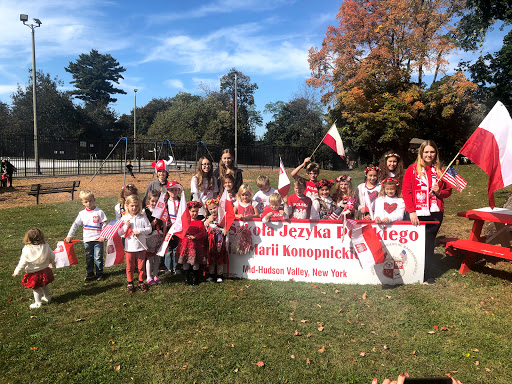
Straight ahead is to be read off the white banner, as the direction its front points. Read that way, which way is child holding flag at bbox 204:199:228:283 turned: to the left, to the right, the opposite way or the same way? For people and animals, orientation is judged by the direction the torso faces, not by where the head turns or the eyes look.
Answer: the same way

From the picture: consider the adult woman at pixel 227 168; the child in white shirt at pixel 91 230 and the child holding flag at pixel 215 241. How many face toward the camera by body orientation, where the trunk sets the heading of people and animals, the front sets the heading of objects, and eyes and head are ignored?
3

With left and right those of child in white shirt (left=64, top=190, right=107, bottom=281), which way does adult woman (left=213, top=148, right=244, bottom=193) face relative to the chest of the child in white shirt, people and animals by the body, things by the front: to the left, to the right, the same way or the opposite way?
the same way

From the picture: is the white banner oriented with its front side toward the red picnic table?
no

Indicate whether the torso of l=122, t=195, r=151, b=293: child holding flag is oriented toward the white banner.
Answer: no

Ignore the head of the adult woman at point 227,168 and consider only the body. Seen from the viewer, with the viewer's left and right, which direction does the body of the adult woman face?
facing the viewer

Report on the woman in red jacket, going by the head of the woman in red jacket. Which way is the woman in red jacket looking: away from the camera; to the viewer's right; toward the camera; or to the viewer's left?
toward the camera

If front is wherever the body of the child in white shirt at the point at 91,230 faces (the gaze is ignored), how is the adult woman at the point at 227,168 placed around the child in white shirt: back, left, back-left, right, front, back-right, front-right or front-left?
left

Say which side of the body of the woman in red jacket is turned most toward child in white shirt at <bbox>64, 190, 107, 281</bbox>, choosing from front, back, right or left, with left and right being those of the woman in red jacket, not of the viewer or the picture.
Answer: right

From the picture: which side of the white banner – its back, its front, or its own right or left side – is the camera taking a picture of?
front

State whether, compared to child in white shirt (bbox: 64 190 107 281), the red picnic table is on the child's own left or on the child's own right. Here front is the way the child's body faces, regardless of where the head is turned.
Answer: on the child's own left

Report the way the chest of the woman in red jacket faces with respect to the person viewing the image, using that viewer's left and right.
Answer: facing the viewer

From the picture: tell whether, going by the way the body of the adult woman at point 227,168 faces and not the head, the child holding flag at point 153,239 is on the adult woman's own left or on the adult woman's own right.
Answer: on the adult woman's own right

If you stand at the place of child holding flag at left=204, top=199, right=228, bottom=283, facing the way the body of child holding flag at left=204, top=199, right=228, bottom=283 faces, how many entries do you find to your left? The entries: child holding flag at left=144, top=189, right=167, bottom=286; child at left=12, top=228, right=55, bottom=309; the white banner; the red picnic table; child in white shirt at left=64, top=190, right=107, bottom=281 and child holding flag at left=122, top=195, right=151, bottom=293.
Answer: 2
